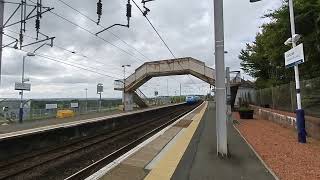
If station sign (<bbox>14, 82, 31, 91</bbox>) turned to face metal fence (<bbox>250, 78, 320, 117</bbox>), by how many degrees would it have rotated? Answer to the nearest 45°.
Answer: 0° — it already faces it

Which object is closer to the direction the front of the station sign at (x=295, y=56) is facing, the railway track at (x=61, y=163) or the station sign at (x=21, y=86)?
the railway track

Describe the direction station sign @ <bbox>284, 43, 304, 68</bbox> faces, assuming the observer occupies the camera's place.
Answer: facing the viewer and to the left of the viewer

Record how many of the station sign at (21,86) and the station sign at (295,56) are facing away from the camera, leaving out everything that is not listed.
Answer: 0

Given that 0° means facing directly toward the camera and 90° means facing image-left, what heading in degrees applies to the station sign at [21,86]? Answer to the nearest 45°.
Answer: approximately 315°

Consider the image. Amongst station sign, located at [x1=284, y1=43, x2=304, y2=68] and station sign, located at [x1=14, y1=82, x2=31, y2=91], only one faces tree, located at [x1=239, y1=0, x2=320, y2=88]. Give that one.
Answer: station sign, located at [x1=14, y1=82, x2=31, y2=91]
